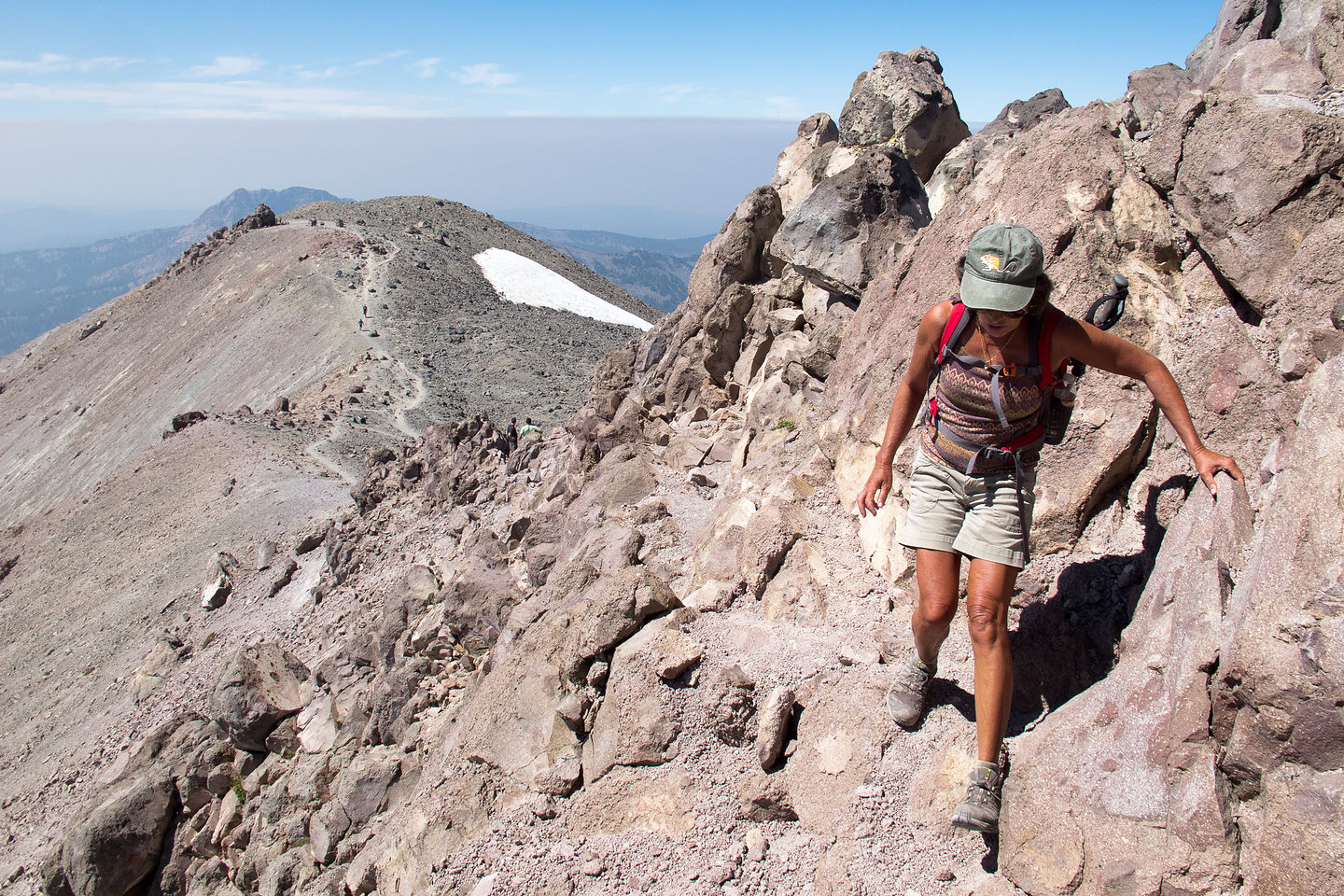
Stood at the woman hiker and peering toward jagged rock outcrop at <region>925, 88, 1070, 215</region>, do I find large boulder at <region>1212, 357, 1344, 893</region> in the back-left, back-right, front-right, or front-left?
back-right

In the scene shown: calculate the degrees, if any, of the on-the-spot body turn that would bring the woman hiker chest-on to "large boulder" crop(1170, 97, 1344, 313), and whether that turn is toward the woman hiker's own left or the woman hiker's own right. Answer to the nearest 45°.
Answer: approximately 135° to the woman hiker's own left

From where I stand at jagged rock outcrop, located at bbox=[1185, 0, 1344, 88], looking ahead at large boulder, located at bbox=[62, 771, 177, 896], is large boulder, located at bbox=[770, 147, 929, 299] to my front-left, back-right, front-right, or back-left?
front-right

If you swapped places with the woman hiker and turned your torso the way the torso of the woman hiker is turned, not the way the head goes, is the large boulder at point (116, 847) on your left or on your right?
on your right

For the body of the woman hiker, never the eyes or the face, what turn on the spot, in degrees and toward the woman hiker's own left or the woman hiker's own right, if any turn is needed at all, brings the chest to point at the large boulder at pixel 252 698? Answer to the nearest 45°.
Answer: approximately 90° to the woman hiker's own right

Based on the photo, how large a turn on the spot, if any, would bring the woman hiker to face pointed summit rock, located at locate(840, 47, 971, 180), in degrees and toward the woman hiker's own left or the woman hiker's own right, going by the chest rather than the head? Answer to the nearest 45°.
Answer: approximately 180°

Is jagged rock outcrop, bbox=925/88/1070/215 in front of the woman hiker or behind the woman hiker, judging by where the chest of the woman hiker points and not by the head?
behind

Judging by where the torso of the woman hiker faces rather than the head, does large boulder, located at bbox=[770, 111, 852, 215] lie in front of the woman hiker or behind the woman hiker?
behind

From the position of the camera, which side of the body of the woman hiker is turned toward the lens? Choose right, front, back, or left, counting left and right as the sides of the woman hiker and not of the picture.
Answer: front
